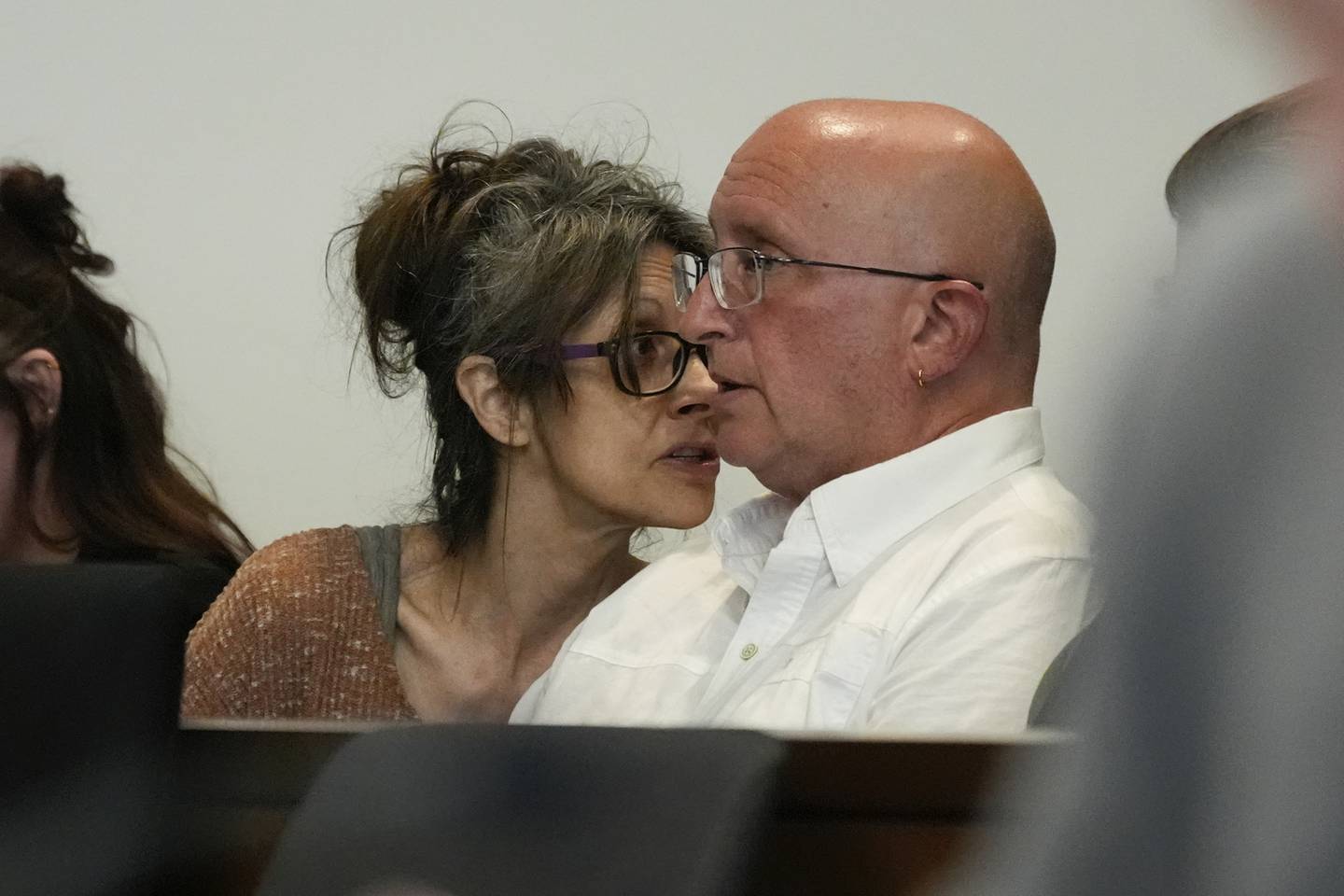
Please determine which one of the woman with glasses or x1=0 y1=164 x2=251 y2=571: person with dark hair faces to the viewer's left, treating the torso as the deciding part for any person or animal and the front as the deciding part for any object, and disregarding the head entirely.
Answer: the person with dark hair

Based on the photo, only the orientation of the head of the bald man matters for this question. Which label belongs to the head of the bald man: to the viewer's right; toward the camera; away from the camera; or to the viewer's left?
to the viewer's left

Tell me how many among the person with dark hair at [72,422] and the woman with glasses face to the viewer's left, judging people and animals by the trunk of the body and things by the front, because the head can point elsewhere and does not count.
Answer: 1

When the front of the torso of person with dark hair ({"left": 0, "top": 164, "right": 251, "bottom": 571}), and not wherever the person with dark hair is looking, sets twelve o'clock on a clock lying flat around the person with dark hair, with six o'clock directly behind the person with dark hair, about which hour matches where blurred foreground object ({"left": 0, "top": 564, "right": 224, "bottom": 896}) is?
The blurred foreground object is roughly at 9 o'clock from the person with dark hair.

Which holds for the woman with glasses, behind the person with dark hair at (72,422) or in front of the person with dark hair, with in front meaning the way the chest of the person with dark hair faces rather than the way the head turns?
behind

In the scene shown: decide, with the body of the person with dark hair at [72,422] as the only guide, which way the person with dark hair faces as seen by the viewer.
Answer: to the viewer's left

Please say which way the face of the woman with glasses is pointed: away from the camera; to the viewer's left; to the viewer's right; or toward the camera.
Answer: to the viewer's right

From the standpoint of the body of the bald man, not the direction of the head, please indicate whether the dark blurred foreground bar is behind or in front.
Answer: in front

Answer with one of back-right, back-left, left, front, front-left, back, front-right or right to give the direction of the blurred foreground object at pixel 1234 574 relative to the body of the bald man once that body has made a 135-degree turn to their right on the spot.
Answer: back

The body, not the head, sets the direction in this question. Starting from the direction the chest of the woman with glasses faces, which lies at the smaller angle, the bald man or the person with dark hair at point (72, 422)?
the bald man

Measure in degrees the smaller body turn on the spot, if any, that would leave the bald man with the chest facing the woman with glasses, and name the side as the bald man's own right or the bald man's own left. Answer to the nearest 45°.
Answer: approximately 90° to the bald man's own right

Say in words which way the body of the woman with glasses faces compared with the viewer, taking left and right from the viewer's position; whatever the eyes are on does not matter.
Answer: facing the viewer and to the right of the viewer

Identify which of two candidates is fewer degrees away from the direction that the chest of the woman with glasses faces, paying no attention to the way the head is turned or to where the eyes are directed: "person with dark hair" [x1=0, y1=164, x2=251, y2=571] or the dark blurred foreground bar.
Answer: the dark blurred foreground bar

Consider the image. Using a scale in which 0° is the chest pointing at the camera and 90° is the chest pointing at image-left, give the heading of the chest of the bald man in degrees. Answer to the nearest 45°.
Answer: approximately 45°

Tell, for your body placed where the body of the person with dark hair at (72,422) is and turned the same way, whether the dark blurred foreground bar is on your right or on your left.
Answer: on your left
